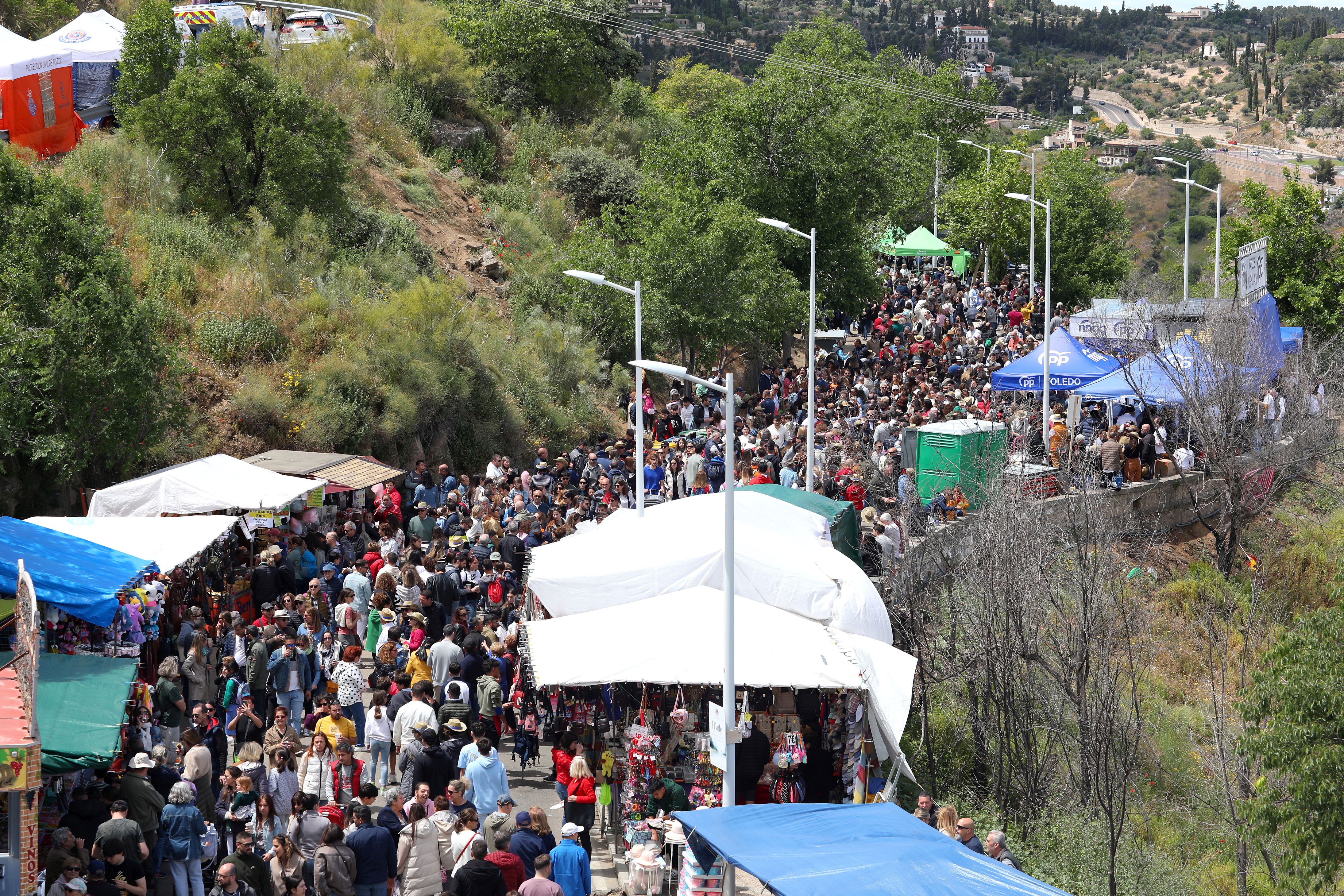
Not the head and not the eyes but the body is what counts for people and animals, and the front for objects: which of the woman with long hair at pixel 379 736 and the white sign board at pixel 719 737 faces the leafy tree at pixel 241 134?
the woman with long hair

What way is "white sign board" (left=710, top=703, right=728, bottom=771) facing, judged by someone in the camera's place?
facing the viewer and to the left of the viewer

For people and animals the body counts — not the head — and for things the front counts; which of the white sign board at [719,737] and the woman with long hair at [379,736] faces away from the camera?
the woman with long hair

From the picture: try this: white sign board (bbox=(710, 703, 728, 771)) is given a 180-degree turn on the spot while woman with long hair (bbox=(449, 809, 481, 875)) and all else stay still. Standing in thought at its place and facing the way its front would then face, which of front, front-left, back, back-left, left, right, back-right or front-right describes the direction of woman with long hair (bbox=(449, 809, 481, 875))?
back

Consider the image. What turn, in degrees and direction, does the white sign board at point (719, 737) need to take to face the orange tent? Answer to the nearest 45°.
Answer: approximately 90° to its right

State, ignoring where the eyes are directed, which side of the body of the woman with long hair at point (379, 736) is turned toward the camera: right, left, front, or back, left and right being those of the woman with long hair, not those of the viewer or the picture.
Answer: back

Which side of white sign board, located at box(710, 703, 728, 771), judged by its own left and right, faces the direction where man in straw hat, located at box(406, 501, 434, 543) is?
right

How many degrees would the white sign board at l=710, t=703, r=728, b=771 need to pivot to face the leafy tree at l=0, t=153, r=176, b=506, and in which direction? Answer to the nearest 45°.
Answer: approximately 90° to its right

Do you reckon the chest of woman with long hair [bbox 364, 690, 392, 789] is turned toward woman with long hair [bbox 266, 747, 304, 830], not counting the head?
no

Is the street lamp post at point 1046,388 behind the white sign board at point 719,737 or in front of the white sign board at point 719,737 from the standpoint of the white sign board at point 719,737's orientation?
behind

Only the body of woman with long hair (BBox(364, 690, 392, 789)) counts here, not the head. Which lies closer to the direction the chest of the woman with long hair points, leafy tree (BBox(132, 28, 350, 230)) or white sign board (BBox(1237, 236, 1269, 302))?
the leafy tree

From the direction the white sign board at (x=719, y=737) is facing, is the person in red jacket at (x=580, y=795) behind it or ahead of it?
ahead

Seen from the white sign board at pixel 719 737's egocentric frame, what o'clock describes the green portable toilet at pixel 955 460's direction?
The green portable toilet is roughly at 5 o'clock from the white sign board.
